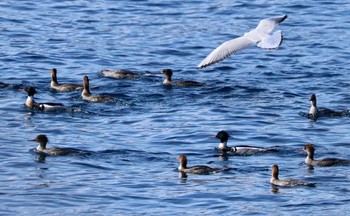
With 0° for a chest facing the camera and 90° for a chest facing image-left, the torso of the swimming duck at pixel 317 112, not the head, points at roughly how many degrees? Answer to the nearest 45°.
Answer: approximately 90°

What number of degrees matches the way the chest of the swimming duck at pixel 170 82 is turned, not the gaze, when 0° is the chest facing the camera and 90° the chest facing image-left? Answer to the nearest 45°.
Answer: approximately 90°

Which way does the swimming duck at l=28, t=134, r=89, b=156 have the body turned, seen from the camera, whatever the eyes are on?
to the viewer's left

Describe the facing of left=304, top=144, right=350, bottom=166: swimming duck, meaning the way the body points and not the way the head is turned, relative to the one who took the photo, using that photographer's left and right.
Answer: facing to the left of the viewer

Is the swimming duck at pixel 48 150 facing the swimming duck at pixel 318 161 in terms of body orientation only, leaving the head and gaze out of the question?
no

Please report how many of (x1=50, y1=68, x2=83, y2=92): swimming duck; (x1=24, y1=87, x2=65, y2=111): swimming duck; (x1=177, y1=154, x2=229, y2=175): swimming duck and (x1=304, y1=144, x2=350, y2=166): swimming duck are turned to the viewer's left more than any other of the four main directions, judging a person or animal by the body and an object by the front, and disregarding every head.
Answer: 4

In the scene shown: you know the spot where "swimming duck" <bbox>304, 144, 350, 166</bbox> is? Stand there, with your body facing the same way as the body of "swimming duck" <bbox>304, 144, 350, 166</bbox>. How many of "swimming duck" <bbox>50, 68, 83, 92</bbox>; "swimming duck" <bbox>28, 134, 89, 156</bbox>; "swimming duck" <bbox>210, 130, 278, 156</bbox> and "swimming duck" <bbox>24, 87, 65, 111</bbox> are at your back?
0

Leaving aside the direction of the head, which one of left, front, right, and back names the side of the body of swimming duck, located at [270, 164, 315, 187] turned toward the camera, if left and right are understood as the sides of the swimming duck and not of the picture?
left

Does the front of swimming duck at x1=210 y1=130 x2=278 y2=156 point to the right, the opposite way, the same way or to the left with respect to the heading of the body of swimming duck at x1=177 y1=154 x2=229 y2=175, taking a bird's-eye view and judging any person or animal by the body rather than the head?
the same way

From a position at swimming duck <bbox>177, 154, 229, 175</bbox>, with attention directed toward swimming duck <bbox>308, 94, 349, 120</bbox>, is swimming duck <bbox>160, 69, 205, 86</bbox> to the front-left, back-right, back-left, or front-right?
front-left

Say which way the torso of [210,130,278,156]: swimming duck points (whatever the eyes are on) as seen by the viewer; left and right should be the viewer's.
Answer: facing to the left of the viewer

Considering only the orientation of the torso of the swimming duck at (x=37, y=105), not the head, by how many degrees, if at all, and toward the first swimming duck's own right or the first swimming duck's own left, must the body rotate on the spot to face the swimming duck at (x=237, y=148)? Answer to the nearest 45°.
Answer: approximately 135° to the first swimming duck's own left

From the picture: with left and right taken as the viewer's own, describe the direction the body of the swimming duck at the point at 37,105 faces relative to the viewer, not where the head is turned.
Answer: facing to the left of the viewer
